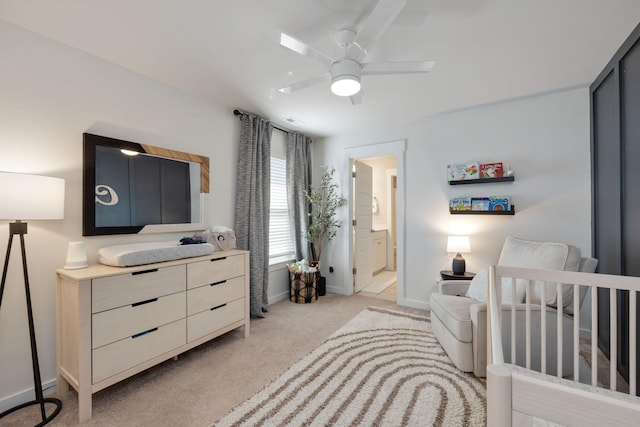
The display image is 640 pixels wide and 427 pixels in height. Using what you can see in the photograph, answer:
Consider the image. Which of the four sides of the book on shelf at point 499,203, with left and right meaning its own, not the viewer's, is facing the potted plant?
right

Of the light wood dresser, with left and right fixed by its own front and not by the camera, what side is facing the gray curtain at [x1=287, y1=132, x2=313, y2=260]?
left

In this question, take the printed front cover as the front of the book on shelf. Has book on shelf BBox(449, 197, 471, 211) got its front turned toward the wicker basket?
no

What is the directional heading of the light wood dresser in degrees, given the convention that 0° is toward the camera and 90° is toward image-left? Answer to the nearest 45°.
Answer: approximately 315°

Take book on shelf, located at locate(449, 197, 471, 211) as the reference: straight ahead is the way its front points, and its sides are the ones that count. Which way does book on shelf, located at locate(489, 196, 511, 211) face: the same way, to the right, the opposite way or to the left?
the same way

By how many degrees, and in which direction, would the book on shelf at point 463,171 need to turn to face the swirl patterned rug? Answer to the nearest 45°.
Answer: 0° — it already faces it

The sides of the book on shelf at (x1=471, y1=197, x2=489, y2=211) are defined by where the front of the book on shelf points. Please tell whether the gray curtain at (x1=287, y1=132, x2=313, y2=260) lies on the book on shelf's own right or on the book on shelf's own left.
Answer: on the book on shelf's own right

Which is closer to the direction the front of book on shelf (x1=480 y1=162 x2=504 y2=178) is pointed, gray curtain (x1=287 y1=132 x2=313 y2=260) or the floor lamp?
the floor lamp

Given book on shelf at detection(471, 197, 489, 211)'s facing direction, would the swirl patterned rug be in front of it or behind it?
in front

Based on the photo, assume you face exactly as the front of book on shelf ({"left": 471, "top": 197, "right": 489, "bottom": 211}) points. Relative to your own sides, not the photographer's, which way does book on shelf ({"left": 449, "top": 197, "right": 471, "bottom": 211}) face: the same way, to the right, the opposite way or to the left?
the same way

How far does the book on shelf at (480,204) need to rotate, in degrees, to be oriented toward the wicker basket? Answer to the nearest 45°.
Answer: approximately 90° to its right

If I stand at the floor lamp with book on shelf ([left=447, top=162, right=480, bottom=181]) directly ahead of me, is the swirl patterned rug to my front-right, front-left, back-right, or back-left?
front-right

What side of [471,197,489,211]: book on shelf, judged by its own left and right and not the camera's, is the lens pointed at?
front

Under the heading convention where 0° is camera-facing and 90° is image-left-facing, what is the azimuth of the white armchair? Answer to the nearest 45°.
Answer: approximately 45°

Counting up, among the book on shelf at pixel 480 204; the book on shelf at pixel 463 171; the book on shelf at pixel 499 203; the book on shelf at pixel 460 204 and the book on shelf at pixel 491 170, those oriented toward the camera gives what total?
5

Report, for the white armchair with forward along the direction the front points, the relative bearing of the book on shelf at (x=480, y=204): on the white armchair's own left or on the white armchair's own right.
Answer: on the white armchair's own right

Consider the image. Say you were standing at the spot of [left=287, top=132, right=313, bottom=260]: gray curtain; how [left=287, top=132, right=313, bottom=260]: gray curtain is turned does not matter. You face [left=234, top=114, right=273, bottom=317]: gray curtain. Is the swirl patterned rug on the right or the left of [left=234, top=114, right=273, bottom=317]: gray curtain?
left
